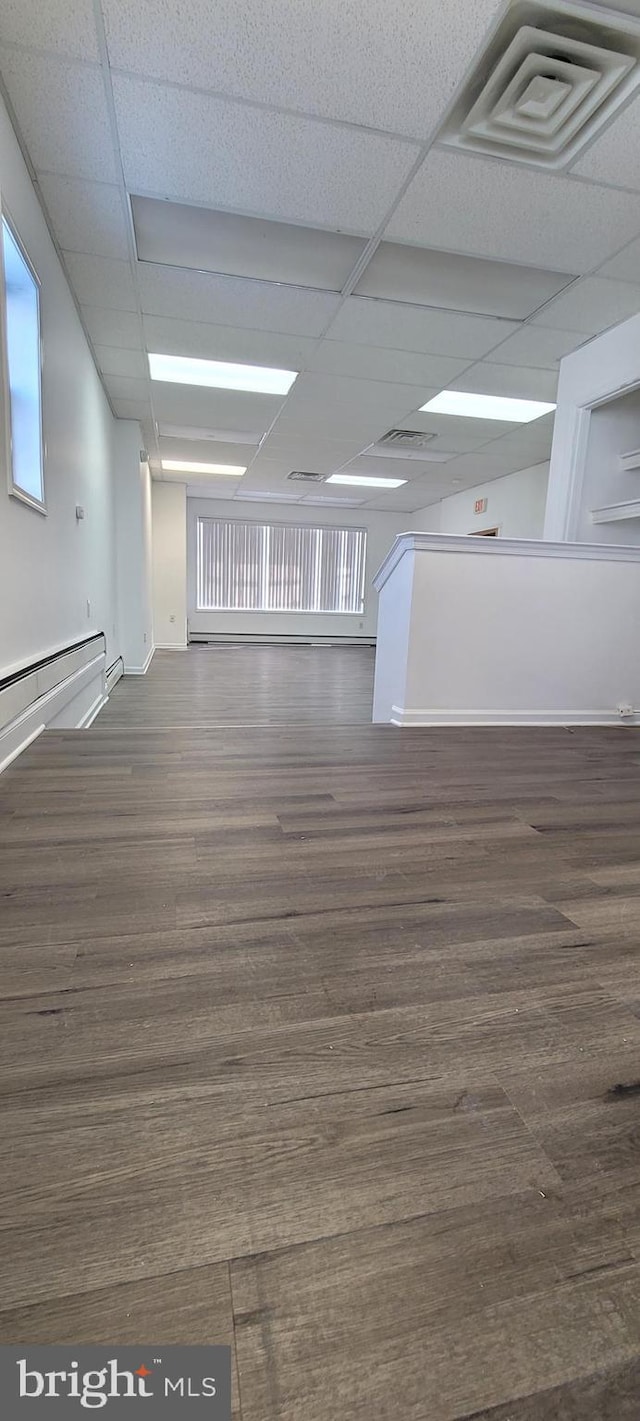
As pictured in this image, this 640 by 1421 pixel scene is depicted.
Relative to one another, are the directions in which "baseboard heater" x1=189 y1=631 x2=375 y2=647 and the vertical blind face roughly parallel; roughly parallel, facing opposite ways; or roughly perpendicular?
roughly parallel

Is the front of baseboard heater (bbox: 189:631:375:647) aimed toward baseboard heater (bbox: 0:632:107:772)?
yes

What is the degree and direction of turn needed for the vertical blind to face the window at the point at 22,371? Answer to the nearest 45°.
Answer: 0° — it already faces it

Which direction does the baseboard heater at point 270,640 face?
toward the camera

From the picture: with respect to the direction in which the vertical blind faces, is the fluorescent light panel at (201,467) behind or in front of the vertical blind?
in front

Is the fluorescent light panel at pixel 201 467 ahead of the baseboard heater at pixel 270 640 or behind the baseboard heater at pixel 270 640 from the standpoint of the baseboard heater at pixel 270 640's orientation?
ahead

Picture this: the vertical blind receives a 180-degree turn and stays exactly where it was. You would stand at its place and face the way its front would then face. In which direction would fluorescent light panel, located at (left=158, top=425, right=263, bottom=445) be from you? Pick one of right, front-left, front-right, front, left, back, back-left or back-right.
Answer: back

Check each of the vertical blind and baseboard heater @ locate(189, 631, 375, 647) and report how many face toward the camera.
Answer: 2

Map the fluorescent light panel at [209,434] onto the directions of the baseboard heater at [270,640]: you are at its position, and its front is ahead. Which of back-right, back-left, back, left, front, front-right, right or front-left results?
front

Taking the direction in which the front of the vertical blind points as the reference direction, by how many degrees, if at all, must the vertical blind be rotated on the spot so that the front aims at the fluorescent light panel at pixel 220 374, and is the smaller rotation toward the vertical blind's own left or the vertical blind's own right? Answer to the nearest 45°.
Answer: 0° — it already faces it

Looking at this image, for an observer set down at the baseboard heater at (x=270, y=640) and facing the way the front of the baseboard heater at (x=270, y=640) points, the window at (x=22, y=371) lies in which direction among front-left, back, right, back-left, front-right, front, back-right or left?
front

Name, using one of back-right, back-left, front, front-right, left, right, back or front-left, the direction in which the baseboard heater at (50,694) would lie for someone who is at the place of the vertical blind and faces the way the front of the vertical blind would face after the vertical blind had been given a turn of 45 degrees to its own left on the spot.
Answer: front-right

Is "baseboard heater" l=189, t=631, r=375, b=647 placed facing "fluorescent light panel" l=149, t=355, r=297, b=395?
yes

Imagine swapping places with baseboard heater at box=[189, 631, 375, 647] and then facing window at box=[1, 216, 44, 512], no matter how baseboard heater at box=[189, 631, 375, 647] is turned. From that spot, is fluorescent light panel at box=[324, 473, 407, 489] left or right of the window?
left
